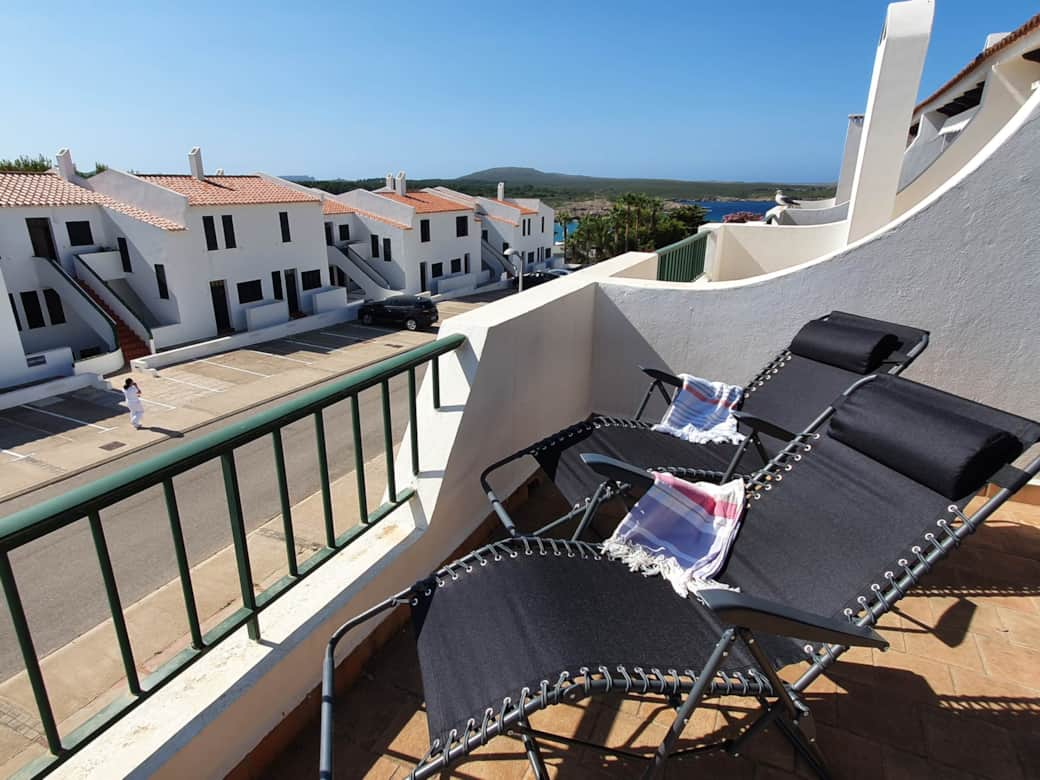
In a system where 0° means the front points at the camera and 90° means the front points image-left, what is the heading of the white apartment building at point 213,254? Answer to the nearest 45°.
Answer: approximately 315°

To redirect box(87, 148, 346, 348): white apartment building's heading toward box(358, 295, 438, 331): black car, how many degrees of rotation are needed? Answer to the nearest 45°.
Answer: approximately 45° to its left

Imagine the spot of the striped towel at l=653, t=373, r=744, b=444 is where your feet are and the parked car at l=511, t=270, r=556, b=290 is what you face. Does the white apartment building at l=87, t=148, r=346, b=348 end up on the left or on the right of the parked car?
left

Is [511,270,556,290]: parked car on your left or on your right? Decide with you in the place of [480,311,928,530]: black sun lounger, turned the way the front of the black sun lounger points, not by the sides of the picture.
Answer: on your right

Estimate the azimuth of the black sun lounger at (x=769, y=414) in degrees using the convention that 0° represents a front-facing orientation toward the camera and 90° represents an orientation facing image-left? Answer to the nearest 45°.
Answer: approximately 45°

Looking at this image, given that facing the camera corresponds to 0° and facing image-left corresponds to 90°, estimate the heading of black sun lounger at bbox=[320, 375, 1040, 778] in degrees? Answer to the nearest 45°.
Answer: approximately 45°
